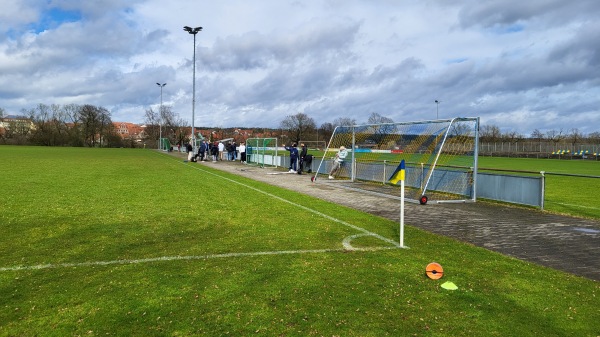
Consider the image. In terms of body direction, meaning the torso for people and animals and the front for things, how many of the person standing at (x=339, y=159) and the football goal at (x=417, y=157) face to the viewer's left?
1

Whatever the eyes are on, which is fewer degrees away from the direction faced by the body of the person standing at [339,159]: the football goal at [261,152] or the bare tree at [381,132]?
the football goal

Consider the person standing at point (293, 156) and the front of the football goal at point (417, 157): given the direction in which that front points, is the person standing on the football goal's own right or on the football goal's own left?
on the football goal's own left

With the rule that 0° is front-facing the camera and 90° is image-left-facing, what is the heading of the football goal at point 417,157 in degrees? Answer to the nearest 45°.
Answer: approximately 225°

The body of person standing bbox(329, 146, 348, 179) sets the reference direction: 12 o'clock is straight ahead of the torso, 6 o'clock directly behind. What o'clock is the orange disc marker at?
The orange disc marker is roughly at 9 o'clock from the person standing.

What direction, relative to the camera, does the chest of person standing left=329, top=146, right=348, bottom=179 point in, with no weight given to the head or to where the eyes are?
to the viewer's left

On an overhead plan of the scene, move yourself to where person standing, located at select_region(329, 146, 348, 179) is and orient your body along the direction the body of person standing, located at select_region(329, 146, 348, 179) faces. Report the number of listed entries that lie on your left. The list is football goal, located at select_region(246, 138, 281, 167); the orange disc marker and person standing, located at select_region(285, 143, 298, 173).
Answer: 1
